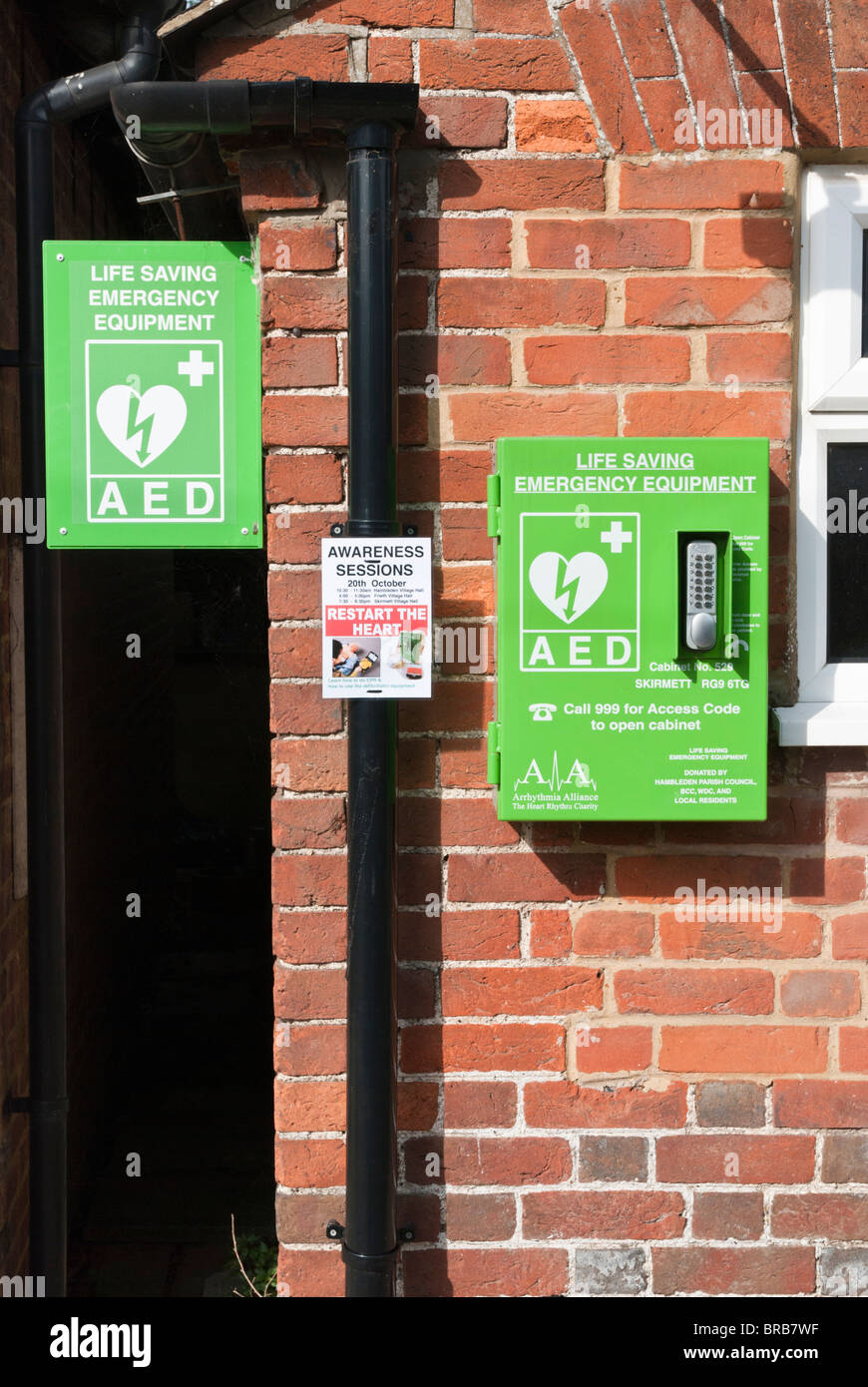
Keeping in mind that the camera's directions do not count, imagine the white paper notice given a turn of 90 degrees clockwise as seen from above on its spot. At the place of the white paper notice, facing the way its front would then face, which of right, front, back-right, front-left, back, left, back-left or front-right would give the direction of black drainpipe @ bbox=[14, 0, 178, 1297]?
front-right

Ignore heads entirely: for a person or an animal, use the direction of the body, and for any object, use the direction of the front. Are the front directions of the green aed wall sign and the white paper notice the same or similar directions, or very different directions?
same or similar directions

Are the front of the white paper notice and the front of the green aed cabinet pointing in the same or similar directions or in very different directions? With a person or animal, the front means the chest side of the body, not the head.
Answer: same or similar directions

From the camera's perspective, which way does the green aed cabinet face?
toward the camera

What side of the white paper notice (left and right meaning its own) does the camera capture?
front

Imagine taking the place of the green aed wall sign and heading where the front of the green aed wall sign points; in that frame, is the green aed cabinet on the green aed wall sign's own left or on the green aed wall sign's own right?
on the green aed wall sign's own left

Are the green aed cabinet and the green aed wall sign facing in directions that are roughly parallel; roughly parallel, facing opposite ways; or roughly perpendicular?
roughly parallel

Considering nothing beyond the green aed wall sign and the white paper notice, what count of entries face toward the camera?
2

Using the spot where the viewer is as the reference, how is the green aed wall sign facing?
facing the viewer
